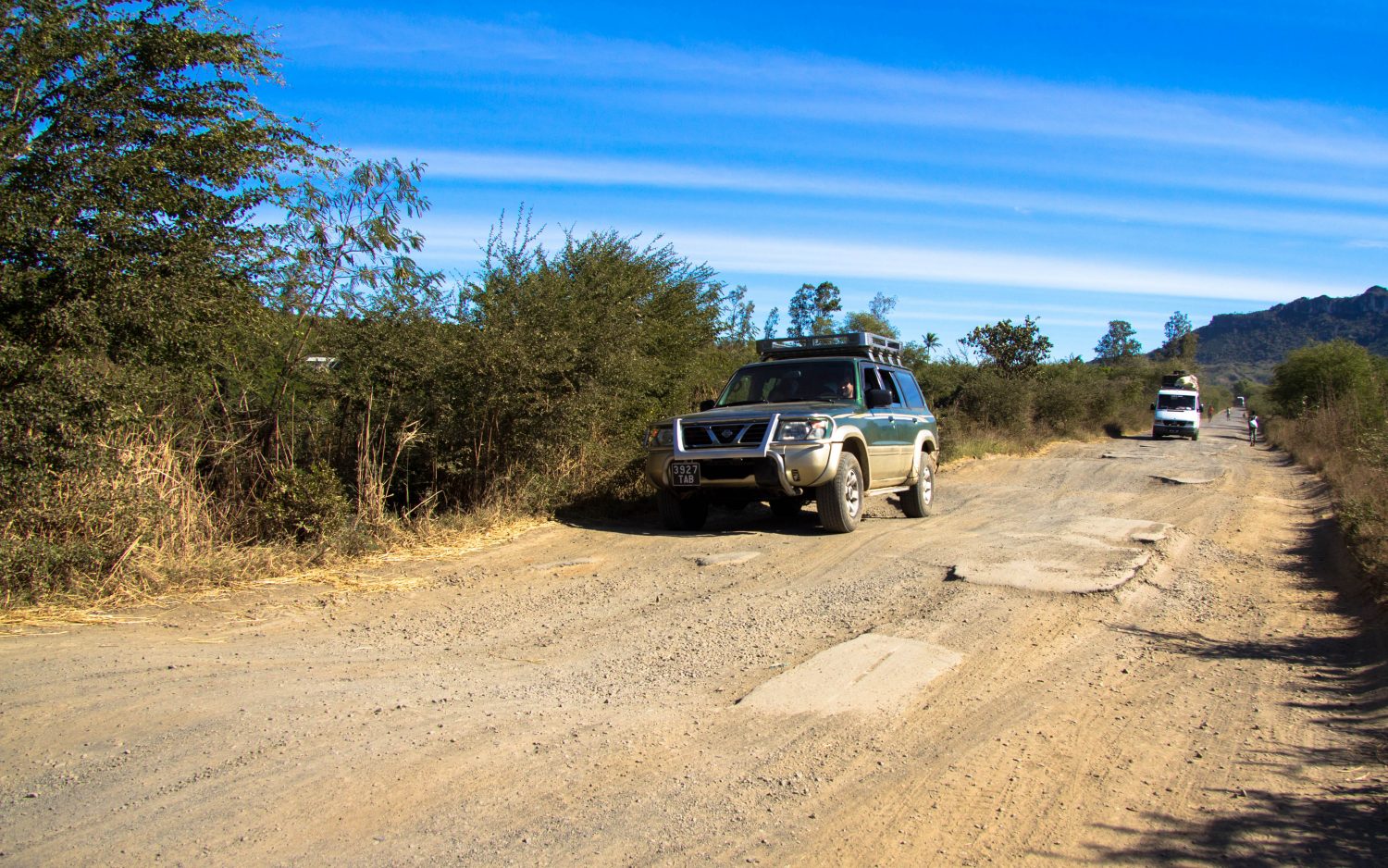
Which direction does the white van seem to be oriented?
toward the camera

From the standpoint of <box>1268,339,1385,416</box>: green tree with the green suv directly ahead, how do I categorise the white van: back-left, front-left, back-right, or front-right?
front-right

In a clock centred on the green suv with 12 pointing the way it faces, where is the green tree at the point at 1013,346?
The green tree is roughly at 5 o'clock from the green suv.

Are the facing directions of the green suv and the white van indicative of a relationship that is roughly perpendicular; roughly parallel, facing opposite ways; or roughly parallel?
roughly parallel

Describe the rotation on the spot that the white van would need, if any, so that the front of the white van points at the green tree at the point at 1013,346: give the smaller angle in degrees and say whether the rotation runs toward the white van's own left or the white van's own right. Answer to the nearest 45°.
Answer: approximately 45° to the white van's own right

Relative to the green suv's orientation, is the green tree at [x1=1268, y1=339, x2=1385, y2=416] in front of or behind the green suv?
behind

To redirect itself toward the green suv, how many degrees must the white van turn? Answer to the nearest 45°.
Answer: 0° — it already faces it

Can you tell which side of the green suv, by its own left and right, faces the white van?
back

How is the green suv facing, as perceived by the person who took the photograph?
facing the viewer and to the left of the viewer

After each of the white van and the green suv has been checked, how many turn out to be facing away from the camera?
0
